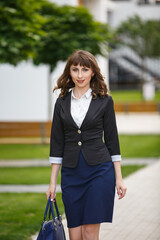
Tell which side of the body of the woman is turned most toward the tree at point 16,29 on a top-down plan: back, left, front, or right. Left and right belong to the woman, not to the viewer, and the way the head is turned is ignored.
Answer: back

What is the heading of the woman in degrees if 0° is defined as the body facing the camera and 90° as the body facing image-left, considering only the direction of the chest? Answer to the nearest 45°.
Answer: approximately 0°

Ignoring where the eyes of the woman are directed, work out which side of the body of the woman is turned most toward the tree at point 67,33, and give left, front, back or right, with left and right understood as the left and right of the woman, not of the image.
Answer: back
